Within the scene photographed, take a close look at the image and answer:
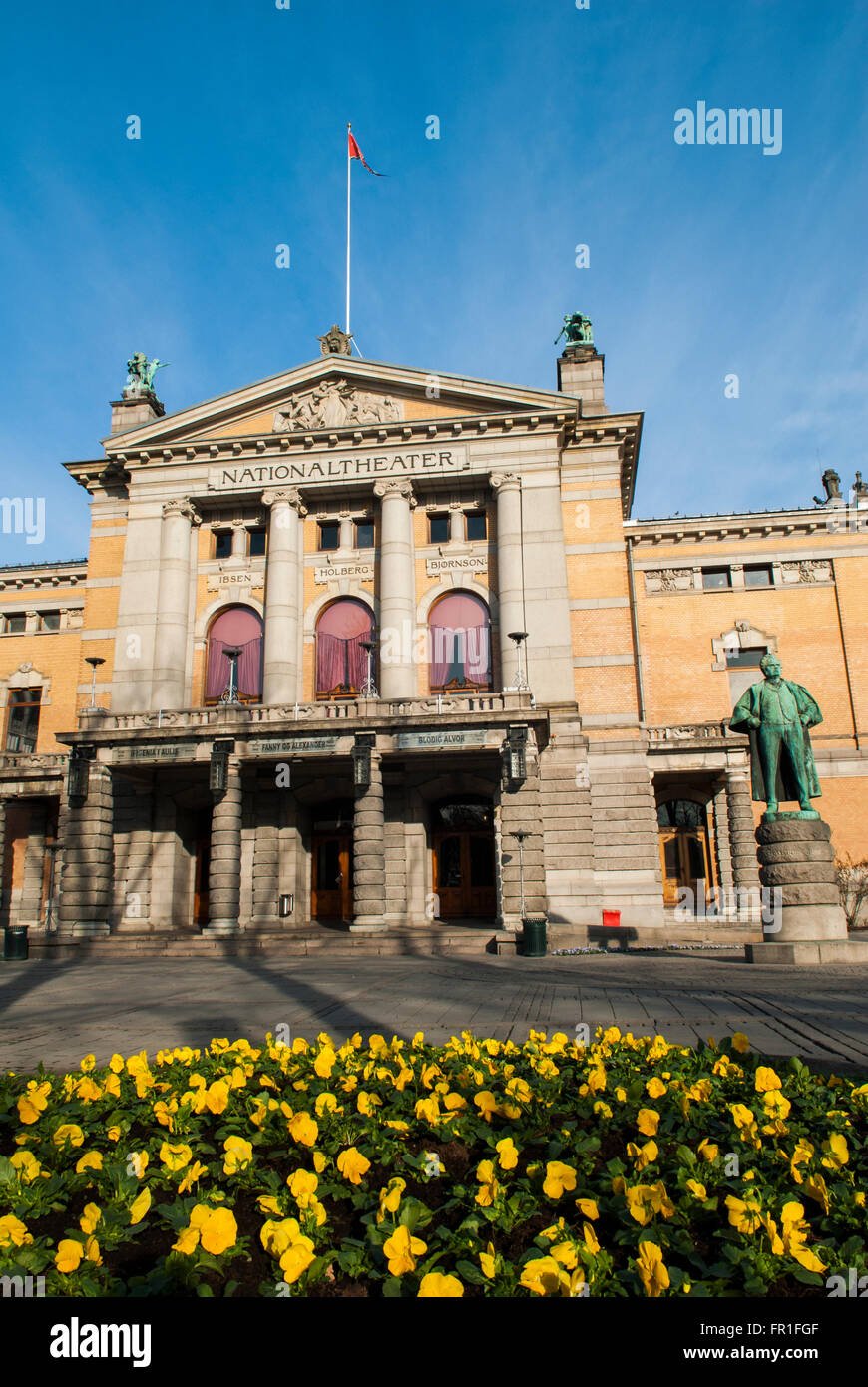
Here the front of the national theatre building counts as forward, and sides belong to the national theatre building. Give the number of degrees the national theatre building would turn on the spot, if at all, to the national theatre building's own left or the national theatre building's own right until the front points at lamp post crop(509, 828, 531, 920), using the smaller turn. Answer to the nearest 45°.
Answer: approximately 45° to the national theatre building's own left

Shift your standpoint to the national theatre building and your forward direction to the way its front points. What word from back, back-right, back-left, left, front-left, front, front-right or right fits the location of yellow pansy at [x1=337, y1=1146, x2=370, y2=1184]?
front

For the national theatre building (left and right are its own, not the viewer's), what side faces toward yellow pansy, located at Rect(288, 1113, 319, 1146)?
front

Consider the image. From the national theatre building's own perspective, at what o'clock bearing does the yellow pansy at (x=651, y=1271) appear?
The yellow pansy is roughly at 12 o'clock from the national theatre building.

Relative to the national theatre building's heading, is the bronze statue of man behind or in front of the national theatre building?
in front

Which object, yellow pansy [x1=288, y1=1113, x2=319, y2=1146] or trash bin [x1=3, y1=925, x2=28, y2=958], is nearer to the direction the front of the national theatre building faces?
the yellow pansy

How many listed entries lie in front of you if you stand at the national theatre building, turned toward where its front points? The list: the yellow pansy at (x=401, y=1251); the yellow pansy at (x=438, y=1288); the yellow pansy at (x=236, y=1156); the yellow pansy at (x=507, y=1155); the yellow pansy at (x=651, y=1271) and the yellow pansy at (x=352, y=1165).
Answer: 6

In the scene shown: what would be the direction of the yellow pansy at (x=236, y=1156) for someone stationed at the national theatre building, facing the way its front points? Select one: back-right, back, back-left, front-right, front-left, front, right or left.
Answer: front

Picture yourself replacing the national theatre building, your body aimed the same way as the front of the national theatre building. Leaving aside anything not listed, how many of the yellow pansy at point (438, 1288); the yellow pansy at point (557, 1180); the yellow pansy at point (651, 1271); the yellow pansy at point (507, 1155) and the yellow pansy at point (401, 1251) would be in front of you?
5

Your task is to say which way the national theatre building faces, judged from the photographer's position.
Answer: facing the viewer

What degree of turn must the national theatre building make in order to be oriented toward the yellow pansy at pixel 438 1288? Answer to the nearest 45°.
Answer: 0° — it already faces it

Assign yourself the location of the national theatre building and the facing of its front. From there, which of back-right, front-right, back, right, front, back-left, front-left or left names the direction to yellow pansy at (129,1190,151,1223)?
front

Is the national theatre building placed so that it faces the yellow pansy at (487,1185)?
yes

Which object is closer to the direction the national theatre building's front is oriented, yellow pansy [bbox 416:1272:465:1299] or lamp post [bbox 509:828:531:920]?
the yellow pansy

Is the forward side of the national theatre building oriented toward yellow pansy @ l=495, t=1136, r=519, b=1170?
yes
